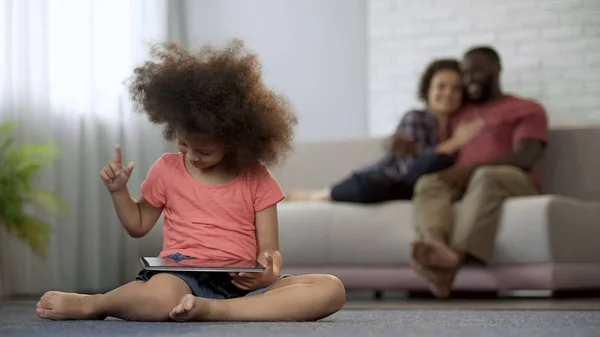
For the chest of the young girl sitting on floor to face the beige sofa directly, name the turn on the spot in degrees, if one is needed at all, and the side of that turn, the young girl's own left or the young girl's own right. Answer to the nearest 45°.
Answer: approximately 135° to the young girl's own left

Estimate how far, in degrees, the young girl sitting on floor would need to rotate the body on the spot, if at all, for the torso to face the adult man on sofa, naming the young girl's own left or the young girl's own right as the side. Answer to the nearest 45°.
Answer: approximately 135° to the young girl's own left

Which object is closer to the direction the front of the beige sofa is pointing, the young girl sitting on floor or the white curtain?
the young girl sitting on floor

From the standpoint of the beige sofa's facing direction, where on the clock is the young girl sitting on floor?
The young girl sitting on floor is roughly at 1 o'clock from the beige sofa.

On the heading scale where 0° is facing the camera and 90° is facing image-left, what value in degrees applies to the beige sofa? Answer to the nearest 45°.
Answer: approximately 0°

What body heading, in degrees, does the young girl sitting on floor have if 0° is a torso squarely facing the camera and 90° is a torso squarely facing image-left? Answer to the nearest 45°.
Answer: approximately 0°

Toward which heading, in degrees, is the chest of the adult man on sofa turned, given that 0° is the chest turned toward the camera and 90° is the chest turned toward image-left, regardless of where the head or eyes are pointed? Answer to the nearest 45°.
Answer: approximately 45°

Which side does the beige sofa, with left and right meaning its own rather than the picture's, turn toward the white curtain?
right
